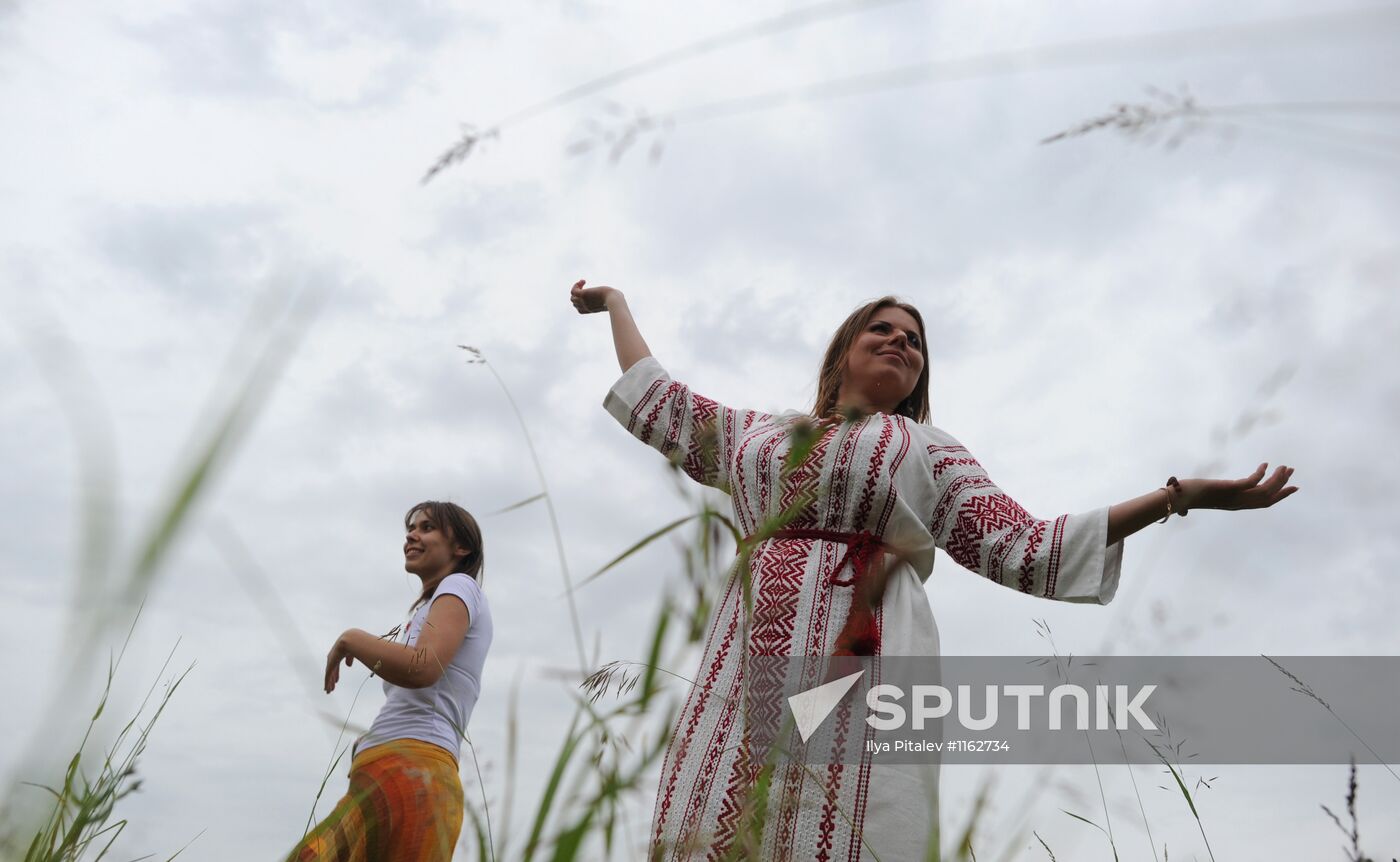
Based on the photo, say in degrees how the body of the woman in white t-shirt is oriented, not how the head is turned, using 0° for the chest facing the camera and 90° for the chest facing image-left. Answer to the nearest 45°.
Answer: approximately 90°

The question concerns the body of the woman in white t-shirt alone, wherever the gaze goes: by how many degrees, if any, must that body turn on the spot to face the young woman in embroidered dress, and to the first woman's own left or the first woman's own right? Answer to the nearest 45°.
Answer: approximately 135° to the first woman's own left

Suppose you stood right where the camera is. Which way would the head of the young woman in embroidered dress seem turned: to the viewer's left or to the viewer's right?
to the viewer's right

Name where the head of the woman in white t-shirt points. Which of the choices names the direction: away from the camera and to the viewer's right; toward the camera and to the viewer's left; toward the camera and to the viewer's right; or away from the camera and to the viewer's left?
toward the camera and to the viewer's left
